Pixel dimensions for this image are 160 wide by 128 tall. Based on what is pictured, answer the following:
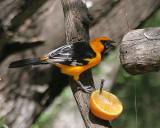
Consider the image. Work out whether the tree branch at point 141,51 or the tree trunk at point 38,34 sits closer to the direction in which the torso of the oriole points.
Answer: the tree branch

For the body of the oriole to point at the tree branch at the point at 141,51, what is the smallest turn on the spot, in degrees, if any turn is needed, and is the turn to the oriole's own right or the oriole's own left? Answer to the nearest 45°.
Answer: approximately 45° to the oriole's own right

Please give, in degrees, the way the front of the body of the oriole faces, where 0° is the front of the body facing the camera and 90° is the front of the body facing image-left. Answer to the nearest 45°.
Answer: approximately 270°
